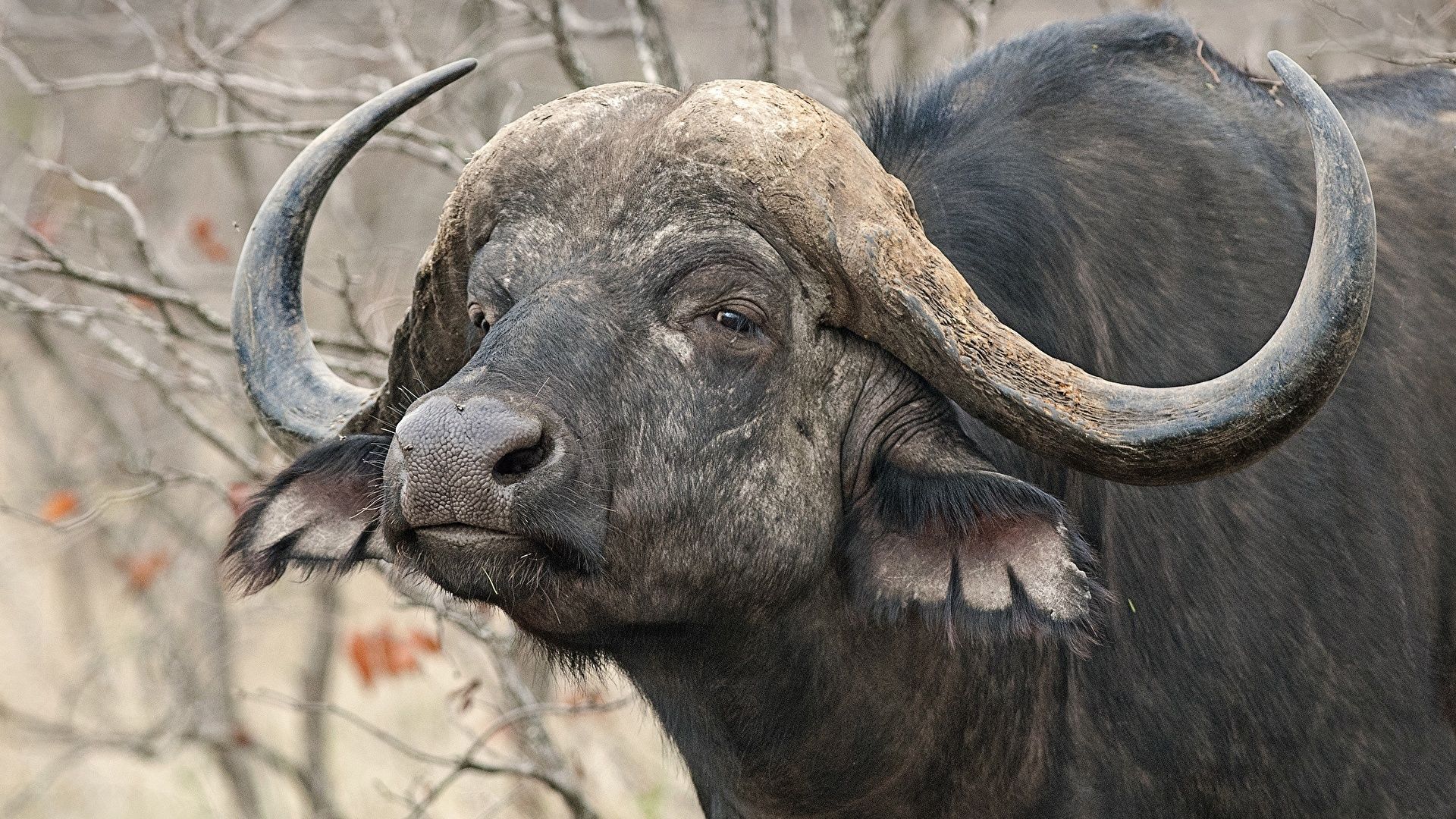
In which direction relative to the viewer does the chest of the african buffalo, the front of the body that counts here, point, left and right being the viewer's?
facing the viewer and to the left of the viewer

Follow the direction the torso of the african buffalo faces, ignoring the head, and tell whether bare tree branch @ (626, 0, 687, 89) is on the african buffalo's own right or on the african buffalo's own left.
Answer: on the african buffalo's own right

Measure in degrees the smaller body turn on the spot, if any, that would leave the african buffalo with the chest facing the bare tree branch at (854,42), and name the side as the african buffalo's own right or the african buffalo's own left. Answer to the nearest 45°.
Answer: approximately 135° to the african buffalo's own right
